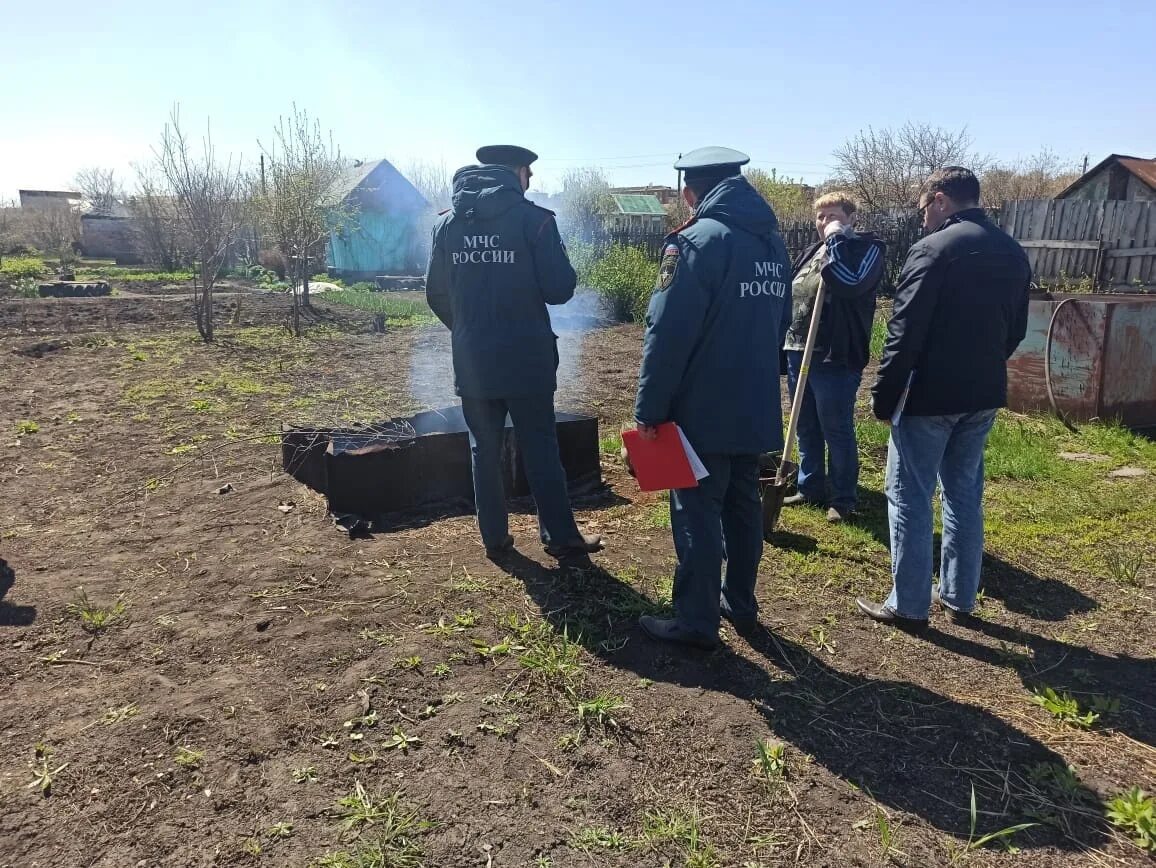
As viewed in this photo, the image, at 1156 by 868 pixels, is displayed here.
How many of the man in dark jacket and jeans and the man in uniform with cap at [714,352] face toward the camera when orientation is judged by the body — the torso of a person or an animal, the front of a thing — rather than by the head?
0

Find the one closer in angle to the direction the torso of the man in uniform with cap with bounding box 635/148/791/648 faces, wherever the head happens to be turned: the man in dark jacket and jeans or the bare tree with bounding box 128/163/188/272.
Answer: the bare tree

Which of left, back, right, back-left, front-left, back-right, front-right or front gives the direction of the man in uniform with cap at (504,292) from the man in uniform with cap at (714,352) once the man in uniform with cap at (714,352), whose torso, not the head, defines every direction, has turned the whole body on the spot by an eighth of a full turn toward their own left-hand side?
front-right

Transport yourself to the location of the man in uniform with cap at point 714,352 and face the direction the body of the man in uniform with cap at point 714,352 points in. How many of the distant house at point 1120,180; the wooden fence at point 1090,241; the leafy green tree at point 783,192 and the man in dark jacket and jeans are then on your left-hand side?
0

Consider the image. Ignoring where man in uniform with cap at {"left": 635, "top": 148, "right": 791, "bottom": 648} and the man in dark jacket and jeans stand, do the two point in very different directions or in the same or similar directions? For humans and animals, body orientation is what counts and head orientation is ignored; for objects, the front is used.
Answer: same or similar directions

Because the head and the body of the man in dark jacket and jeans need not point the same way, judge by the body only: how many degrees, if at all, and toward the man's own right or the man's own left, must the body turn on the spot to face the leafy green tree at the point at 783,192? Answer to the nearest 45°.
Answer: approximately 45° to the man's own right

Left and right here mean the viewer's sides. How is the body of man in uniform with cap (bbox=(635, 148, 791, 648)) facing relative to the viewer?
facing away from the viewer and to the left of the viewer

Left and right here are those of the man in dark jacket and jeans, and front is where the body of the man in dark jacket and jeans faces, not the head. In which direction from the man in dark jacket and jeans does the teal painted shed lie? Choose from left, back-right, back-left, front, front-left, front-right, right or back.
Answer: front

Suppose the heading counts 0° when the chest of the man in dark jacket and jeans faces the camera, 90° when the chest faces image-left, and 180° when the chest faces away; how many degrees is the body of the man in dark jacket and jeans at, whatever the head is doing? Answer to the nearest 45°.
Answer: approximately 135°

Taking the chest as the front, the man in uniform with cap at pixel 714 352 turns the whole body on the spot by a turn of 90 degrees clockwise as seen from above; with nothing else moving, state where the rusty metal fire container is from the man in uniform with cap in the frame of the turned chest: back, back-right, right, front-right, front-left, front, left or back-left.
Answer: left

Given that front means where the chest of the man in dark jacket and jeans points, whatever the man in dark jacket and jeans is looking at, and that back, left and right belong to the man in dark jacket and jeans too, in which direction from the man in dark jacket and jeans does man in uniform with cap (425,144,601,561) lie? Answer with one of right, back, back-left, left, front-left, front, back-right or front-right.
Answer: front-left

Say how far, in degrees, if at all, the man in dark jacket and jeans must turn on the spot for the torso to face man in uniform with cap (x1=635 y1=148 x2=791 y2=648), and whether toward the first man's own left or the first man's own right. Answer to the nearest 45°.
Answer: approximately 90° to the first man's own left

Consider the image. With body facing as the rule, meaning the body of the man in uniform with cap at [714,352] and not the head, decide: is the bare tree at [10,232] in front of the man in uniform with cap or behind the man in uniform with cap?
in front

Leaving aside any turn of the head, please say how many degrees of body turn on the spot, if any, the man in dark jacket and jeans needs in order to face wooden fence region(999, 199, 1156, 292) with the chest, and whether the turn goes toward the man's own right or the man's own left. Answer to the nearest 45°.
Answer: approximately 45° to the man's own right

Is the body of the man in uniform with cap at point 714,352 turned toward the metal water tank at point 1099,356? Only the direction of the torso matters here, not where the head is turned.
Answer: no

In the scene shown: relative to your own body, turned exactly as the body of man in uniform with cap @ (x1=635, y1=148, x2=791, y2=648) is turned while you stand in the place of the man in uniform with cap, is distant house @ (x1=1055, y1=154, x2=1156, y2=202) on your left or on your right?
on your right
